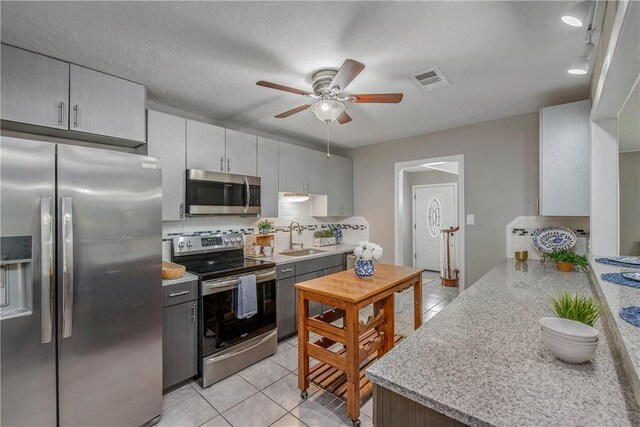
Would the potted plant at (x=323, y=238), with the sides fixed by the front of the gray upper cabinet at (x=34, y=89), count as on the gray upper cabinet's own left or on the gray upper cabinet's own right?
on the gray upper cabinet's own left

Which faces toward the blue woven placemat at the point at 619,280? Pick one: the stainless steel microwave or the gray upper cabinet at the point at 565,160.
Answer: the stainless steel microwave

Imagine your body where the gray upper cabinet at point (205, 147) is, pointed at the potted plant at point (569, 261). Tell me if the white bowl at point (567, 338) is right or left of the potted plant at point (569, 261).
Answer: right

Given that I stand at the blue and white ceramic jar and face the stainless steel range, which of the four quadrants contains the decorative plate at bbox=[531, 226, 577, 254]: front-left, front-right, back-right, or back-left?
back-right

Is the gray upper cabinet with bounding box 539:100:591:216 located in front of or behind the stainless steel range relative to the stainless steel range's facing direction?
in front

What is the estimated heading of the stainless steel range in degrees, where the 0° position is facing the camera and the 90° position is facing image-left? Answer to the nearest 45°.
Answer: approximately 315°

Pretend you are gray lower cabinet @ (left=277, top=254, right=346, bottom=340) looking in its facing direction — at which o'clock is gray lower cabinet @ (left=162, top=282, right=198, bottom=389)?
gray lower cabinet @ (left=162, top=282, right=198, bottom=389) is roughly at 3 o'clock from gray lower cabinet @ (left=277, top=254, right=346, bottom=340).
